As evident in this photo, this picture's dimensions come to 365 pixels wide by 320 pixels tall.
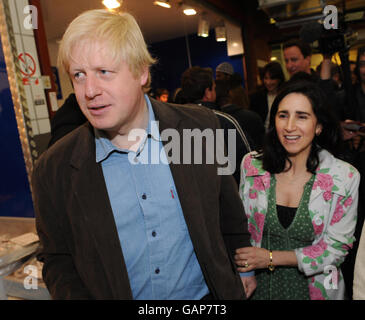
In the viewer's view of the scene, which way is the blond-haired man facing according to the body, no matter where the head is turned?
toward the camera

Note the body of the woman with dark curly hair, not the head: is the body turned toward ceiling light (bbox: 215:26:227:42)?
no

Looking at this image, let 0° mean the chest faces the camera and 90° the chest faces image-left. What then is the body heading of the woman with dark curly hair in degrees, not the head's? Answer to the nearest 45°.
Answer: approximately 45°

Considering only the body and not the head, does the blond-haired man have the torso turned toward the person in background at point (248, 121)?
no

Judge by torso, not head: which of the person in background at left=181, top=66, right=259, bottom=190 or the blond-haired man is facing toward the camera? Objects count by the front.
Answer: the blond-haired man

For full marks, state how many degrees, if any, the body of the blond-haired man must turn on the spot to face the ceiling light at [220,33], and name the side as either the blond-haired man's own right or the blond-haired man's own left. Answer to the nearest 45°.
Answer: approximately 180°

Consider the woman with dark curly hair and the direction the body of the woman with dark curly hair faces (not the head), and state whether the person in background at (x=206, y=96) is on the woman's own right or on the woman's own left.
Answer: on the woman's own right

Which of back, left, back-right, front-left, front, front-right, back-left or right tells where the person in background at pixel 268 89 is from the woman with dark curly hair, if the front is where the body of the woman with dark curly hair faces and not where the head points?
back-right

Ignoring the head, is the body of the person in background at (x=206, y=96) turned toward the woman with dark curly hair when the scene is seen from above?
no

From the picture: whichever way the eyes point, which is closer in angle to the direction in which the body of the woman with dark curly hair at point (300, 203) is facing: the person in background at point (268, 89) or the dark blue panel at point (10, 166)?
the dark blue panel

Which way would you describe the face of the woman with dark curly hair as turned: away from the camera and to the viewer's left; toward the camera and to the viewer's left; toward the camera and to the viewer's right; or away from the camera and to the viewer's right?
toward the camera and to the viewer's left

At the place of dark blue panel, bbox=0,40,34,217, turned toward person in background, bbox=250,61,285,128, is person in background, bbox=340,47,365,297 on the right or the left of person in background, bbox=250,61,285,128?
right
